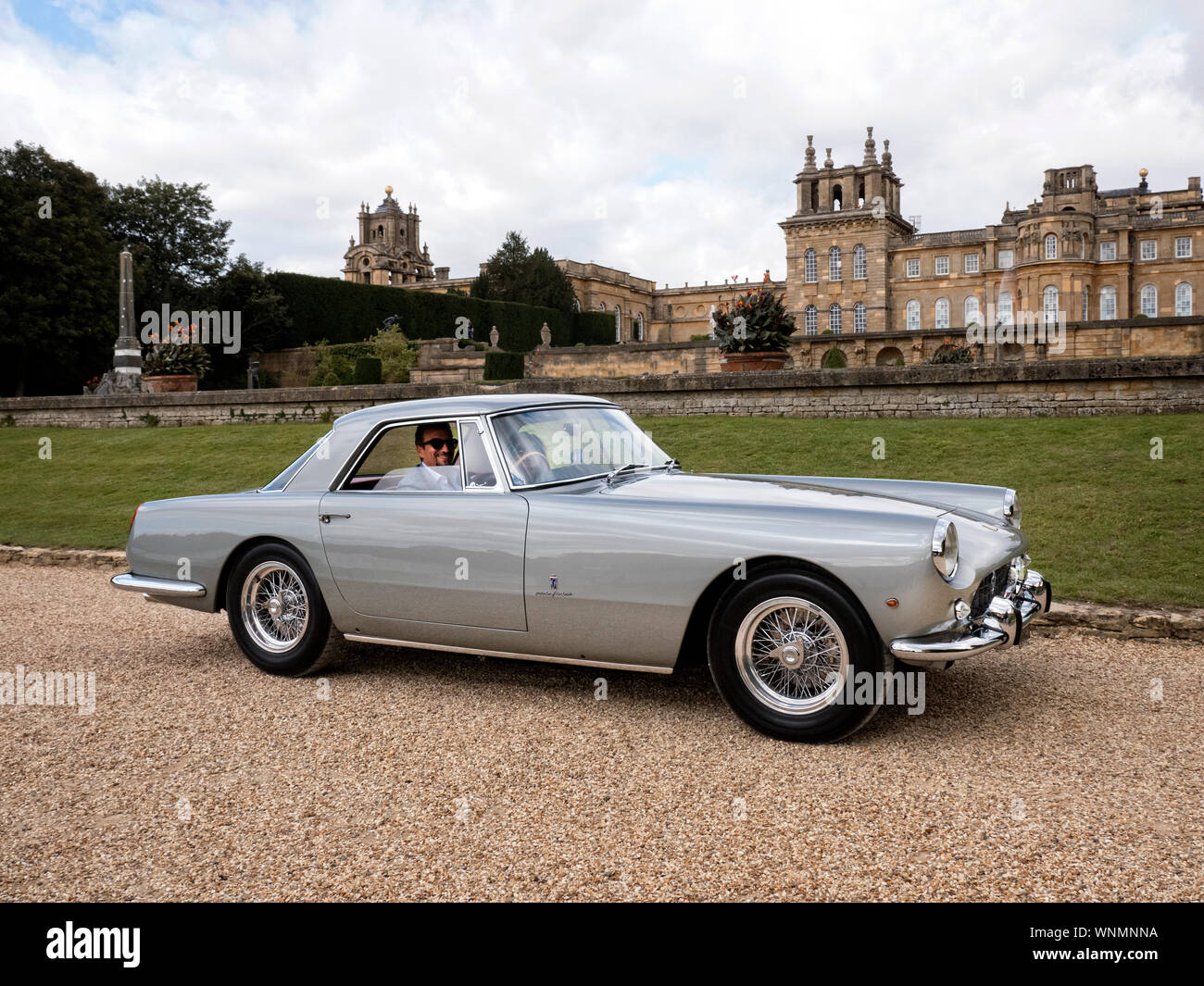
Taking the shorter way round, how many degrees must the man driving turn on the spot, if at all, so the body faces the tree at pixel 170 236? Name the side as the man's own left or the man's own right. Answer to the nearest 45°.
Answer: approximately 135° to the man's own left

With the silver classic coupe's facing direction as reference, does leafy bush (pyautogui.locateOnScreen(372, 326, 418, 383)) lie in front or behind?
behind

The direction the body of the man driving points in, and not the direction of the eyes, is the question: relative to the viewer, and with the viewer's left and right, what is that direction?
facing the viewer and to the right of the viewer

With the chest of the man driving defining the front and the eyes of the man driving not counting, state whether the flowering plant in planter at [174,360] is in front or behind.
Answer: behind

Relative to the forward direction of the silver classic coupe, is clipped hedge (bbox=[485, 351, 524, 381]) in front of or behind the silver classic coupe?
behind

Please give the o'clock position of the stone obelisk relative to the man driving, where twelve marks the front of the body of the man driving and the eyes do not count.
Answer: The stone obelisk is roughly at 7 o'clock from the man driving.

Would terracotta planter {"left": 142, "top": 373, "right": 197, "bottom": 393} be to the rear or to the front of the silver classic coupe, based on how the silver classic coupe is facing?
to the rear
